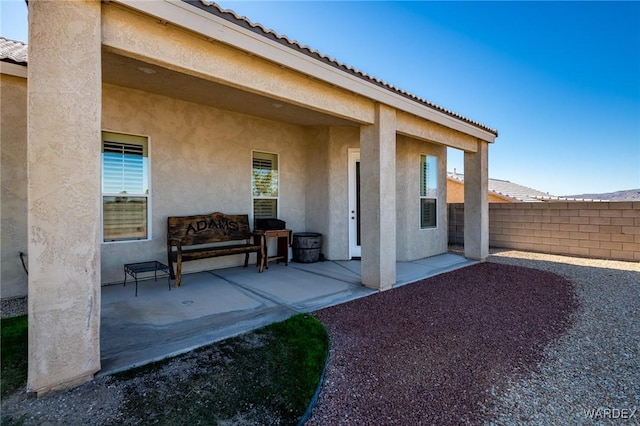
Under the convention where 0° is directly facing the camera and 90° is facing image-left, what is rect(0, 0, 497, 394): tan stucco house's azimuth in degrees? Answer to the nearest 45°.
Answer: approximately 315°

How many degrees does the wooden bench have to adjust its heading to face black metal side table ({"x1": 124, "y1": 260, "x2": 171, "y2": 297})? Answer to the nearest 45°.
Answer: approximately 90° to its right

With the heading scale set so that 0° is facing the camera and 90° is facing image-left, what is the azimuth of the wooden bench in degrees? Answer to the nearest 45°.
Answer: approximately 315°

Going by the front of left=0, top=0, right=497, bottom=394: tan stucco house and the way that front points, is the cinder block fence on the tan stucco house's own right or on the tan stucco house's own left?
on the tan stucco house's own left

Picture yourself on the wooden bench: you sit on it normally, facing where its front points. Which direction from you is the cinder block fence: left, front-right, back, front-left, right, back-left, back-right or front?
front-left
